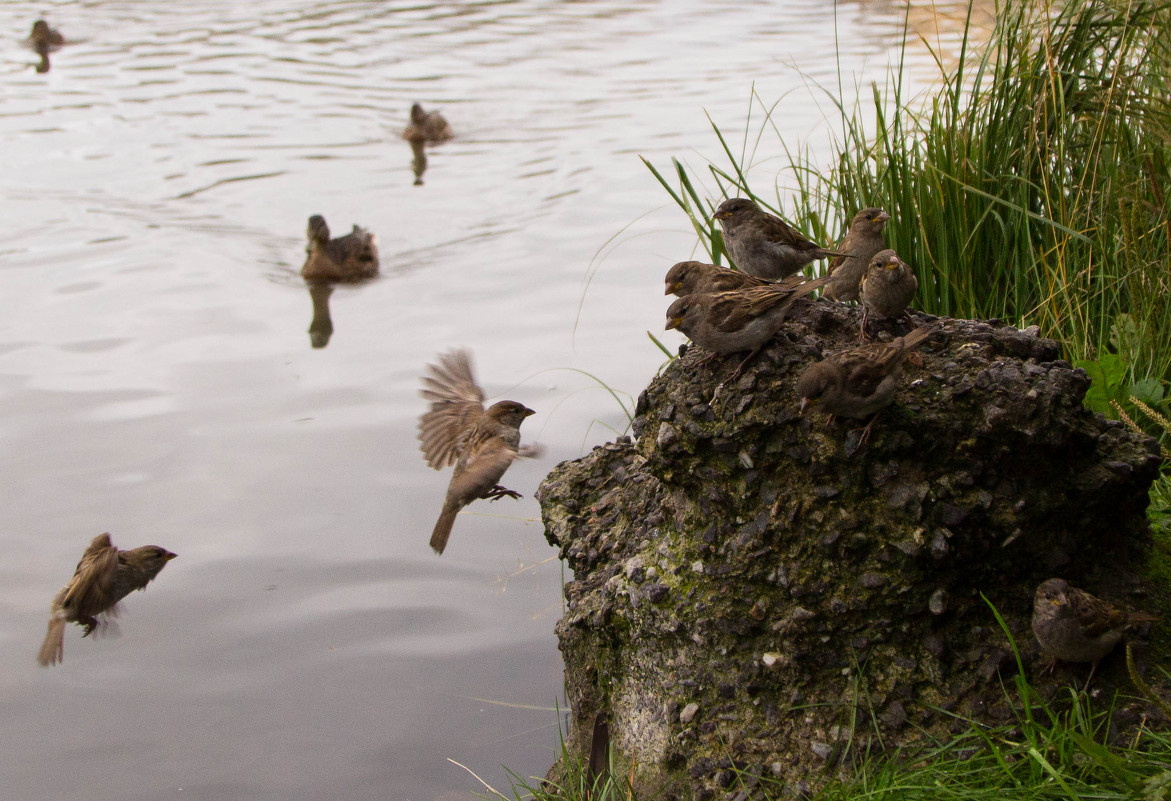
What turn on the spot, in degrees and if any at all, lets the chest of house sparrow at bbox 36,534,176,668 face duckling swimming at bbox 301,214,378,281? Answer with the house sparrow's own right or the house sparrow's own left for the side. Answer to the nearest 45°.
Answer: approximately 45° to the house sparrow's own left

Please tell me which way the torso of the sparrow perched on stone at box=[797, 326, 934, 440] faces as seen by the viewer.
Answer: to the viewer's left

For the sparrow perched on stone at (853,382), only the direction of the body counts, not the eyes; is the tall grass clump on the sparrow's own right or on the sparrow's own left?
on the sparrow's own right

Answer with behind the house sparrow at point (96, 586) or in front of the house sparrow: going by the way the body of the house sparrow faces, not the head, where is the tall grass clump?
in front

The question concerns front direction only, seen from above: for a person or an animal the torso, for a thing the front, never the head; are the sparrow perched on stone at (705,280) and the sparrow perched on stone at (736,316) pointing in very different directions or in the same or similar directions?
same or similar directions

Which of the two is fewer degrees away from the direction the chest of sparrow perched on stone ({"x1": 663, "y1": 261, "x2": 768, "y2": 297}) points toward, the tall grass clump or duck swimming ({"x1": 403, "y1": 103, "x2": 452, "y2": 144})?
the duck swimming

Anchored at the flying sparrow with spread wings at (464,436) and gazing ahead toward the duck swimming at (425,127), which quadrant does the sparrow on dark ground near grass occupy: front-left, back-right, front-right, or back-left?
back-right

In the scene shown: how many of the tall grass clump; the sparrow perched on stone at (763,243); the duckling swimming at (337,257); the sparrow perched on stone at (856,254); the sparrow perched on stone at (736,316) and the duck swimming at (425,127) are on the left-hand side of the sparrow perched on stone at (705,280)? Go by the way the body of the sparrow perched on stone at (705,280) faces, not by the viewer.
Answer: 1

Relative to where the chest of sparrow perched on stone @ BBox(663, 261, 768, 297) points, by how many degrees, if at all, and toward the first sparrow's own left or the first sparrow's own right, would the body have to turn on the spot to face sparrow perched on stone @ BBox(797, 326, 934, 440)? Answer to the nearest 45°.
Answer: approximately 135° to the first sparrow's own left

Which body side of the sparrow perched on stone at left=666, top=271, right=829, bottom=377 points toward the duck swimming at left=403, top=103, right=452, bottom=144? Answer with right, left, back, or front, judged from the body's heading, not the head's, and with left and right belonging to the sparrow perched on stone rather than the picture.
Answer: right

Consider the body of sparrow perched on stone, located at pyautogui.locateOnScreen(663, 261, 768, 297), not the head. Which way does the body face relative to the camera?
to the viewer's left

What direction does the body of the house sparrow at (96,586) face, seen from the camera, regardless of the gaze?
to the viewer's right

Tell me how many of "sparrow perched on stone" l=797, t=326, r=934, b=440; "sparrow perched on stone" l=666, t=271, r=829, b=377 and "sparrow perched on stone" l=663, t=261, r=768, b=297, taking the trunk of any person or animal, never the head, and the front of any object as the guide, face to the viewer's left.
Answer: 3

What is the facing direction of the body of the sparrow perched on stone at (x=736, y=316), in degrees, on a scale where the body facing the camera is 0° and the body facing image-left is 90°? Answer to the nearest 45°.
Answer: approximately 90°

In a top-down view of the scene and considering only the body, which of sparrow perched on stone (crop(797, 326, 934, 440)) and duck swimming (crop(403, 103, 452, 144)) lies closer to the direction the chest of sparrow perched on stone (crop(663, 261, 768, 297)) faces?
the duck swimming

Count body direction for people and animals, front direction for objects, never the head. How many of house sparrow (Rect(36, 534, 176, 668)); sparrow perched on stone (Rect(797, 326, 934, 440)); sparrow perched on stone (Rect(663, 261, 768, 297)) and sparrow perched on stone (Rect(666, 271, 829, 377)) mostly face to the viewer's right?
1

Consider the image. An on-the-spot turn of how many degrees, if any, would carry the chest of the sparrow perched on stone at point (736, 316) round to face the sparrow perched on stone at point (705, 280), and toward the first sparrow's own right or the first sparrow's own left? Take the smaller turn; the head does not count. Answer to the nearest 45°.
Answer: approximately 90° to the first sparrow's own right

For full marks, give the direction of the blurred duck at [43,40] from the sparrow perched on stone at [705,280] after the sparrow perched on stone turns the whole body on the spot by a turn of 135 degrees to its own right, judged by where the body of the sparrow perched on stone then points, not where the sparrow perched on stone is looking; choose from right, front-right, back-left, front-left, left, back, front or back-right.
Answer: left
